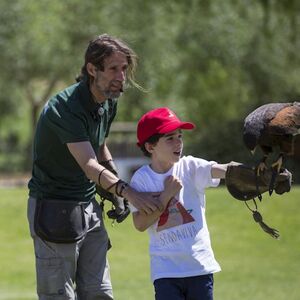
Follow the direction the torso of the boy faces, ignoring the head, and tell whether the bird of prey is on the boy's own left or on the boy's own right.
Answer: on the boy's own left

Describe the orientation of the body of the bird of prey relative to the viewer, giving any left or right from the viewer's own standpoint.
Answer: facing to the left of the viewer

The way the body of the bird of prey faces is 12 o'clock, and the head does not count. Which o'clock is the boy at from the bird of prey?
The boy is roughly at 1 o'clock from the bird of prey.

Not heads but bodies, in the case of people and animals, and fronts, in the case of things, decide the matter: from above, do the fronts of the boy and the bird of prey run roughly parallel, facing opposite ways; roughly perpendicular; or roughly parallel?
roughly perpendicular

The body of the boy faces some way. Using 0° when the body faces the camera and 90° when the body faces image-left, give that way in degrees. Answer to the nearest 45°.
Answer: approximately 0°

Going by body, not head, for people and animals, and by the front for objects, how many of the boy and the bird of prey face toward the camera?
1

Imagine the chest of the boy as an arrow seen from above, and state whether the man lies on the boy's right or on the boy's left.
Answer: on the boy's right

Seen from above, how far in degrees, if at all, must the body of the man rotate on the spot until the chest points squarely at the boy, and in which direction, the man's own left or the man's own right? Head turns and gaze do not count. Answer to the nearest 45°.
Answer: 0° — they already face them
